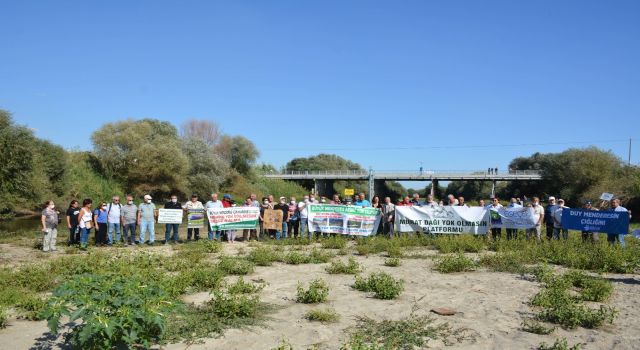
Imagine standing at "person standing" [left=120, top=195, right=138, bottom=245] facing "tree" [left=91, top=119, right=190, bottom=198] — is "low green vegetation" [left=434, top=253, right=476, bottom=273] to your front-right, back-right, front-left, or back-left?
back-right

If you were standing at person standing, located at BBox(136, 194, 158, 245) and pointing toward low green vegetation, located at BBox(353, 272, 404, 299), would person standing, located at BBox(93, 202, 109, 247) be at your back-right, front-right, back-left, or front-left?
back-right

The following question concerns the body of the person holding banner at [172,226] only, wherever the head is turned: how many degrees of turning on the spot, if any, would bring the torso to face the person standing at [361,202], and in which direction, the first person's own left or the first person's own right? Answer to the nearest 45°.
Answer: approximately 90° to the first person's own left

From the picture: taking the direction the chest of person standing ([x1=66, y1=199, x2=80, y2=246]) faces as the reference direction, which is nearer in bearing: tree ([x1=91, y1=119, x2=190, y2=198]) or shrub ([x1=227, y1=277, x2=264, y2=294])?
the shrub

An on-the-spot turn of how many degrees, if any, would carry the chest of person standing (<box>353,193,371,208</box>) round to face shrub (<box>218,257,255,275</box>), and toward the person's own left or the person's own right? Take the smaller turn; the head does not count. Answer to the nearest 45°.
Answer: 0° — they already face it

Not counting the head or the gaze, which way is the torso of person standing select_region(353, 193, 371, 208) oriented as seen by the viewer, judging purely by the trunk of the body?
toward the camera

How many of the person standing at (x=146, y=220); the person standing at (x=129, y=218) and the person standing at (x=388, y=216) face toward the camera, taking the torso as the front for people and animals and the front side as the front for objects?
3

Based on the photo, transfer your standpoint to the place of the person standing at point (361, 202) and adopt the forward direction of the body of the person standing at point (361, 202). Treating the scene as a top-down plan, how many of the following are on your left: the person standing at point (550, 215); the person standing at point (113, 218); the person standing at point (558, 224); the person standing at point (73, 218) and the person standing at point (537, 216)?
3

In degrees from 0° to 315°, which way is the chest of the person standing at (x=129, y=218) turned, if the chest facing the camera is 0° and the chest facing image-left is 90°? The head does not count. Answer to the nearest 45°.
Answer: approximately 0°

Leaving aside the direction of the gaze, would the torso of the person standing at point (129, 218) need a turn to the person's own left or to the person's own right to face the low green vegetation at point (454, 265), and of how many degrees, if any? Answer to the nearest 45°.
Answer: approximately 45° to the person's own left

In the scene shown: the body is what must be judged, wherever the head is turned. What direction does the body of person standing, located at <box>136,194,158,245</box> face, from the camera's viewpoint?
toward the camera

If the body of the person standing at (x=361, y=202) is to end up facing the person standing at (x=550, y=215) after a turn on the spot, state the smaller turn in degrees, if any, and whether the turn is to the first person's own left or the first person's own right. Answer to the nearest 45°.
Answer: approximately 90° to the first person's own left

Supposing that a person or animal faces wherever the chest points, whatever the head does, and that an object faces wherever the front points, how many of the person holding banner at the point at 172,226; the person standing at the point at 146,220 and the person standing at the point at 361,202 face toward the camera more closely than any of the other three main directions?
3

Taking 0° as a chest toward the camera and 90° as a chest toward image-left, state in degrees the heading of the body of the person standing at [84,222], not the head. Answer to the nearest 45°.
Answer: approximately 315°

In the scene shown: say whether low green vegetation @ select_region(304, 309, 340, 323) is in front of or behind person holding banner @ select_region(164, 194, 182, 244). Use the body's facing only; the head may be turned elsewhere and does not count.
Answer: in front

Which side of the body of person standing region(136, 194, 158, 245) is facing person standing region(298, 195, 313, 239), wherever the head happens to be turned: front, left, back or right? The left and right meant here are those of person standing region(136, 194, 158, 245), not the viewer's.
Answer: left

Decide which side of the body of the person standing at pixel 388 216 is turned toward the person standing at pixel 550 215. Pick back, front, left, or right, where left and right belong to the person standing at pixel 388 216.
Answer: left

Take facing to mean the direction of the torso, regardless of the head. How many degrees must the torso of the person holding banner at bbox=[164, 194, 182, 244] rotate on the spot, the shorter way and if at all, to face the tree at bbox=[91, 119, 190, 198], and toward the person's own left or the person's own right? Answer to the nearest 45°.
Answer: approximately 180°

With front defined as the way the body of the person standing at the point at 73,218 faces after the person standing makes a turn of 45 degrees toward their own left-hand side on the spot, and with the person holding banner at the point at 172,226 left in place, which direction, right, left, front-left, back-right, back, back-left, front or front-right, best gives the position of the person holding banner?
front
